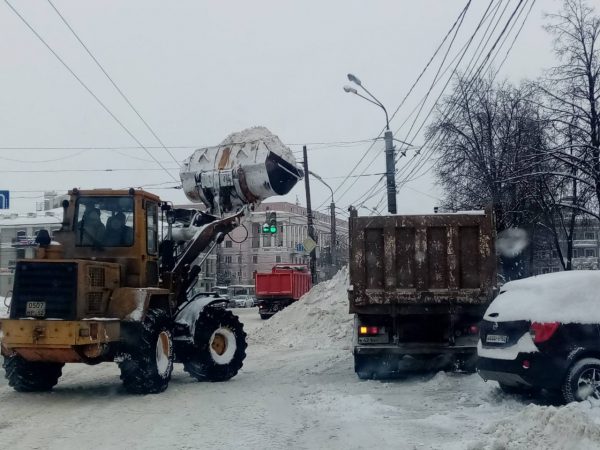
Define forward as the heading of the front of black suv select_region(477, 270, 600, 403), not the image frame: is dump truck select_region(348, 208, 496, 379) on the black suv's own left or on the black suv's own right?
on the black suv's own left

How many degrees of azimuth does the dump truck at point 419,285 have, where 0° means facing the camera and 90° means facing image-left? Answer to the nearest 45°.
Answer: approximately 180°

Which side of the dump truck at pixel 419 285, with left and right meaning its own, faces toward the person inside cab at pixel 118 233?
left

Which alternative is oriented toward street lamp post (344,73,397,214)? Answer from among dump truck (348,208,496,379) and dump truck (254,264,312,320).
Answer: dump truck (348,208,496,379)

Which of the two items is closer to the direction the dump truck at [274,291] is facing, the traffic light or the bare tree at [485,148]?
the bare tree

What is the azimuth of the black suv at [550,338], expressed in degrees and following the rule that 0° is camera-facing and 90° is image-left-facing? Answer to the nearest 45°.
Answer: approximately 225°

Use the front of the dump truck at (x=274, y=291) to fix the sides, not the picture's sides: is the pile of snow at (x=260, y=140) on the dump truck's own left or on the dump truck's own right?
on the dump truck's own right

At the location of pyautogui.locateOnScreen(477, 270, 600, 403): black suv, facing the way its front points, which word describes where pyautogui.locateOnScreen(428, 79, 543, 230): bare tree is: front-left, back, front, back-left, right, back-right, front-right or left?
front-left

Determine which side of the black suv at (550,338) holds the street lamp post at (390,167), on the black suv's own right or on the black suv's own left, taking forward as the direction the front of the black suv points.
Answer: on the black suv's own left

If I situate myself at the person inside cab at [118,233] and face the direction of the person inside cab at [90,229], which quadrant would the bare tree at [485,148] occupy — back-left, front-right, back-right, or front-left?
back-right
